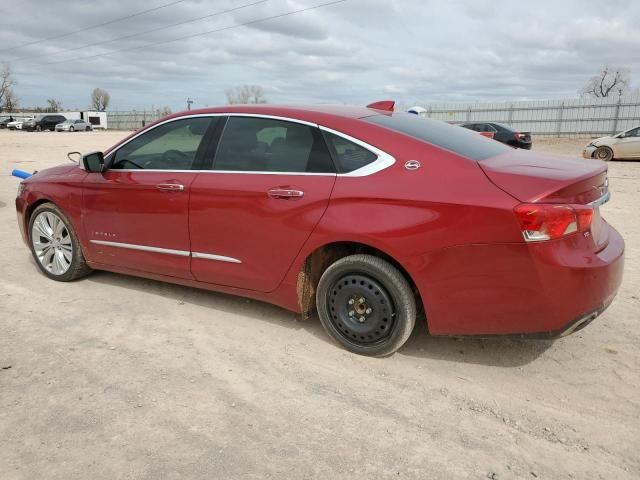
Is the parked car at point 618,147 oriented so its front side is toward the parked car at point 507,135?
yes

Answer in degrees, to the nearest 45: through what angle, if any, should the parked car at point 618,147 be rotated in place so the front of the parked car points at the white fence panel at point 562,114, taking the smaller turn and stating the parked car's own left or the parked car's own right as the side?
approximately 90° to the parked car's own right

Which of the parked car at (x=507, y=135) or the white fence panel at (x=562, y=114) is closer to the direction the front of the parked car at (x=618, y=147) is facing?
the parked car

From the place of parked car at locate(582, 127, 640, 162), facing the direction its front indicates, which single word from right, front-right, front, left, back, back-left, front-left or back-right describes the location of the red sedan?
left

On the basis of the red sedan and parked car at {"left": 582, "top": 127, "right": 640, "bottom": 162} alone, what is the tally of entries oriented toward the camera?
0

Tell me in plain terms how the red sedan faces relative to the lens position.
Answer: facing away from the viewer and to the left of the viewer

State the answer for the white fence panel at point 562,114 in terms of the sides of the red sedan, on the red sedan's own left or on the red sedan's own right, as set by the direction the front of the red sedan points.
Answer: on the red sedan's own right

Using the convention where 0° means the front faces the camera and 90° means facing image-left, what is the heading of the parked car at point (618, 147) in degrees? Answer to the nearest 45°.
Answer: approximately 90°

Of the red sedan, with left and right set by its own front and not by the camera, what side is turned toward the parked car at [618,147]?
right
